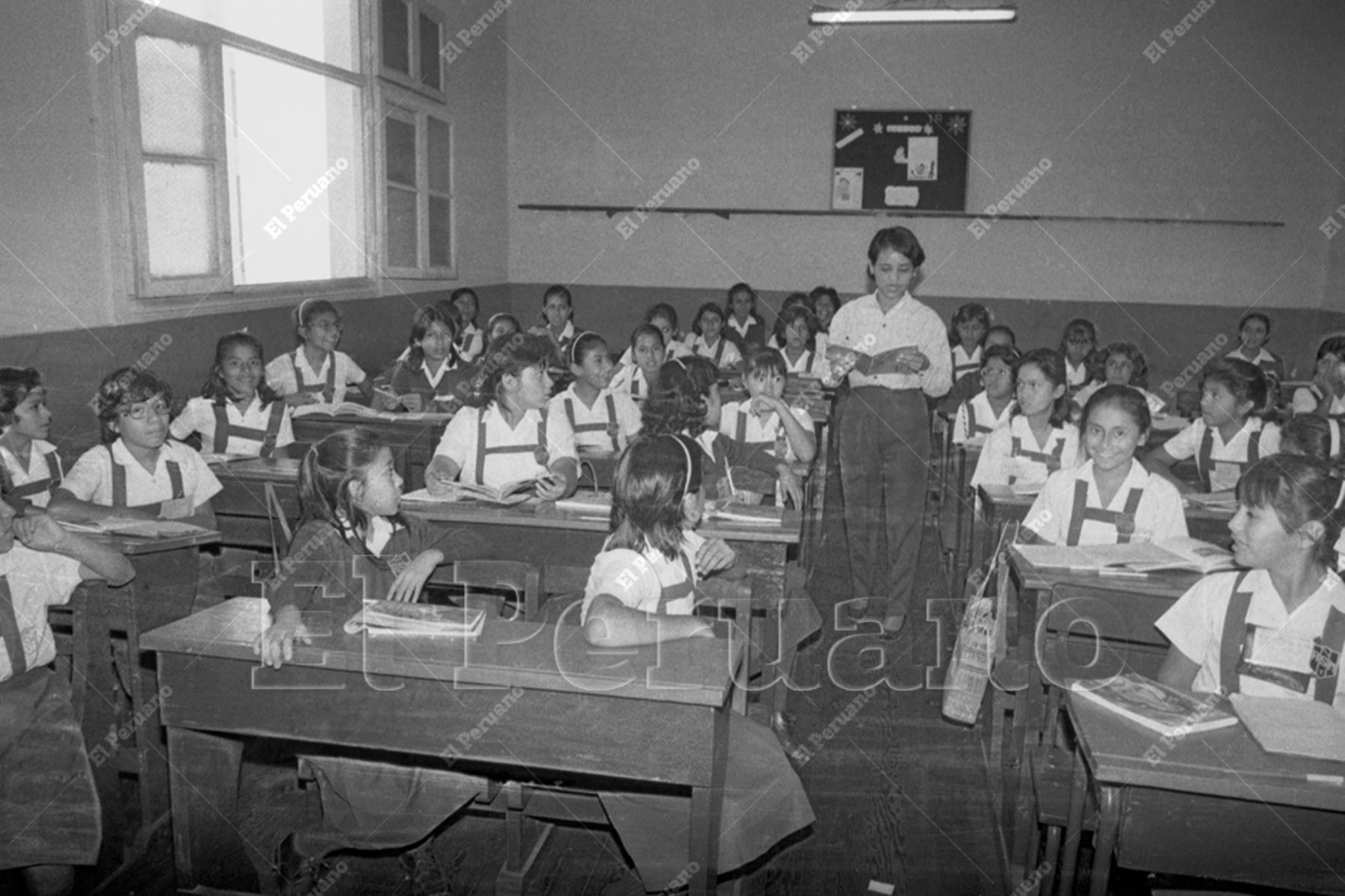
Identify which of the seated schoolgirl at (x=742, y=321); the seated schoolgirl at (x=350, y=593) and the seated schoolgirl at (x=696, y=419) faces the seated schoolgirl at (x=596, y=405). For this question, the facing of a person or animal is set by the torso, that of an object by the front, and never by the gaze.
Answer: the seated schoolgirl at (x=742, y=321)

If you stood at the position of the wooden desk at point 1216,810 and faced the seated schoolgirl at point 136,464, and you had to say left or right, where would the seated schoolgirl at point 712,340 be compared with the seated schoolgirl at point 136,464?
right

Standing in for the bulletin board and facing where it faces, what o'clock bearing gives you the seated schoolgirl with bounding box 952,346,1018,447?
The seated schoolgirl is roughly at 12 o'clock from the bulletin board.

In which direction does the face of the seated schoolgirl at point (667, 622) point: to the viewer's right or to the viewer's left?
to the viewer's right

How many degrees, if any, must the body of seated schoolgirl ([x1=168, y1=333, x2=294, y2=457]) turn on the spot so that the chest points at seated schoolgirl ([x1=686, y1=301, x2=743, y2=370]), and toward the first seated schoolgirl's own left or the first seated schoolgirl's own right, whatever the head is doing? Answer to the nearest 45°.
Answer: approximately 135° to the first seated schoolgirl's own left

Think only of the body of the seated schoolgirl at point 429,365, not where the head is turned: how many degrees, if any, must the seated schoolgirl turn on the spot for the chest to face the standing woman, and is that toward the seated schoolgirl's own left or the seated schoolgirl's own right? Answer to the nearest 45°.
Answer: approximately 45° to the seated schoolgirl's own left

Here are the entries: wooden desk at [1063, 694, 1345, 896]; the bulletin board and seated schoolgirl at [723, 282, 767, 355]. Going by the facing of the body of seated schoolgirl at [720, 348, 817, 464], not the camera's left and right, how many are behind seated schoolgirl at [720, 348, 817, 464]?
2

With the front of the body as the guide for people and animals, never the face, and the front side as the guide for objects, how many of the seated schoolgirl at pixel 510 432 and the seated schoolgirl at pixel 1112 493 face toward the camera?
2

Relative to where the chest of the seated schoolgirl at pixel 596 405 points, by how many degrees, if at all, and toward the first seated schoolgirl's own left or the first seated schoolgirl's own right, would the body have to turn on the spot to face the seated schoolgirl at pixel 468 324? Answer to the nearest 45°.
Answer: approximately 180°
